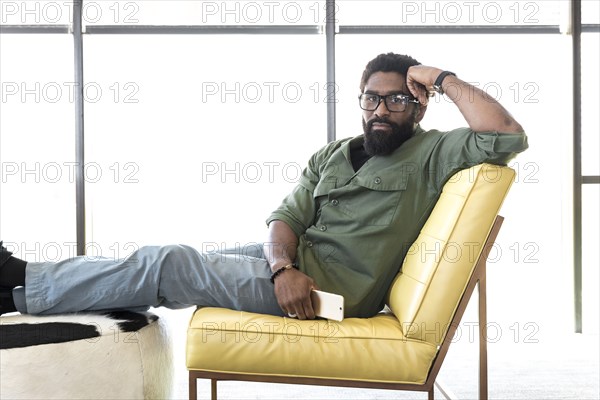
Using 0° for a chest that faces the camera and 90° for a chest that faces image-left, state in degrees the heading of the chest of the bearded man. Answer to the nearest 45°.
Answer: approximately 45°

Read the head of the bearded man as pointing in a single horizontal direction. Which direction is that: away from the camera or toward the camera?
toward the camera

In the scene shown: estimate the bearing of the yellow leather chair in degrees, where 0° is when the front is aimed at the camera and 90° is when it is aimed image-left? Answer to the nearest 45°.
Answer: approximately 90°

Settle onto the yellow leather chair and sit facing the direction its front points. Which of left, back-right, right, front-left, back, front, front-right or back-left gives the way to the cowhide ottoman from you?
front
